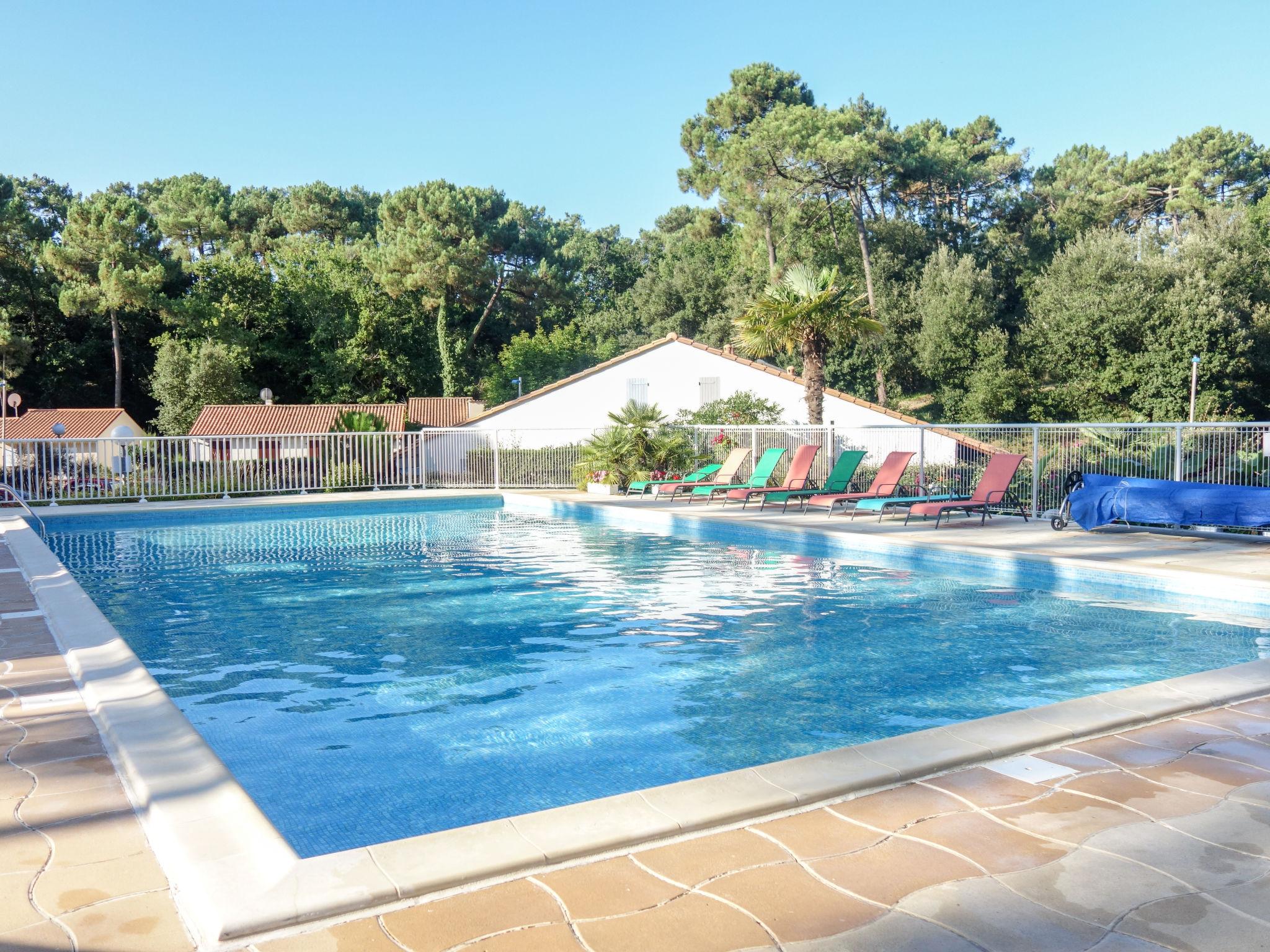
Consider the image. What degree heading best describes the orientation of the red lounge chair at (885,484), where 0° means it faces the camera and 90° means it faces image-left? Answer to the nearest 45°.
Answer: approximately 45°

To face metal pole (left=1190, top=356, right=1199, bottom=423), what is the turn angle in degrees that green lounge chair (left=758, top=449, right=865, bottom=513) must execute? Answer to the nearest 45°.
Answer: approximately 180°

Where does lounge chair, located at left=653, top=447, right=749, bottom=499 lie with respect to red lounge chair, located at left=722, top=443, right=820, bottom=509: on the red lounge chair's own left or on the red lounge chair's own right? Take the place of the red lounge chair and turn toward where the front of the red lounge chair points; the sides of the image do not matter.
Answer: on the red lounge chair's own right

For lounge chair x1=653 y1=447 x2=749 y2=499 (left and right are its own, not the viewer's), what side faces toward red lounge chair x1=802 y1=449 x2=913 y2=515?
left

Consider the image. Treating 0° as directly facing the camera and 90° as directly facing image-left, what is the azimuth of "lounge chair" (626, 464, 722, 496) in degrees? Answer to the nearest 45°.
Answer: approximately 45°

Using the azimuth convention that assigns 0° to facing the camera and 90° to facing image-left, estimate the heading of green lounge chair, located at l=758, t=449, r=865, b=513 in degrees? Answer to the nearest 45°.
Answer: approximately 45°
